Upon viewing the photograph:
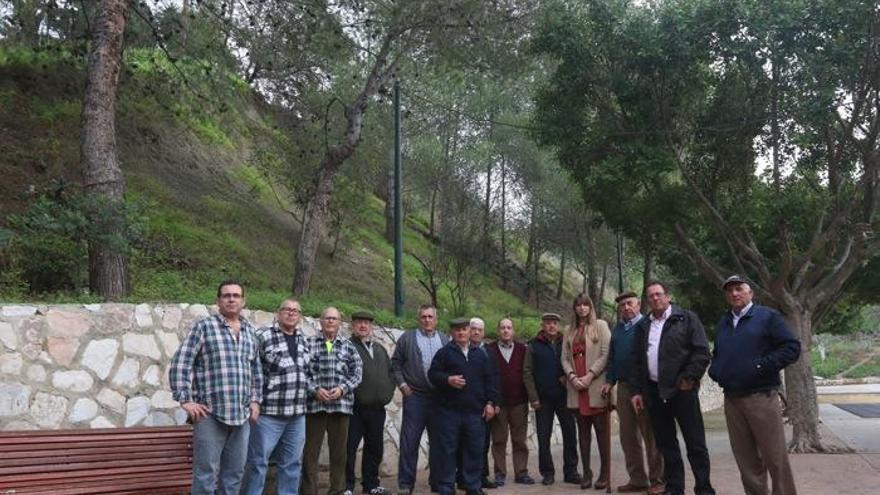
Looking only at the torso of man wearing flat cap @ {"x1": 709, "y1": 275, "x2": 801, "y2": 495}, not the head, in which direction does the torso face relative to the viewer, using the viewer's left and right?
facing the viewer and to the left of the viewer

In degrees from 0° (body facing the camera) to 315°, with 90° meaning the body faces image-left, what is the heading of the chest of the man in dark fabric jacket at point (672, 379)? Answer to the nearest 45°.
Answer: approximately 45°

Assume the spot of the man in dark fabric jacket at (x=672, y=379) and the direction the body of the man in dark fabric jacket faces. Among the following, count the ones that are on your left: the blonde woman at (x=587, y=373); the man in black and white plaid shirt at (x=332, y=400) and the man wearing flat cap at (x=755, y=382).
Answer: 1

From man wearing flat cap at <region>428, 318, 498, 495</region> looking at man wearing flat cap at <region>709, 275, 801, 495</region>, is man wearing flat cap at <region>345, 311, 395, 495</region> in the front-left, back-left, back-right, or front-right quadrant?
back-right

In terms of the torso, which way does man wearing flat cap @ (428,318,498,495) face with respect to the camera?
toward the camera

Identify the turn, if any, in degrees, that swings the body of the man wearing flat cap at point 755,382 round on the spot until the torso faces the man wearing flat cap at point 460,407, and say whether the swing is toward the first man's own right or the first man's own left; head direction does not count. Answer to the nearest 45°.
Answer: approximately 45° to the first man's own right

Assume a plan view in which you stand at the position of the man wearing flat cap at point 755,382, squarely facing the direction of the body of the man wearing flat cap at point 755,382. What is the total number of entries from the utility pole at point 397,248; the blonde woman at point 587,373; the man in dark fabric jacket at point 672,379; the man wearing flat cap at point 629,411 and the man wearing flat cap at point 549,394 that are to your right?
5

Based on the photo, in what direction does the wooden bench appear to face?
toward the camera

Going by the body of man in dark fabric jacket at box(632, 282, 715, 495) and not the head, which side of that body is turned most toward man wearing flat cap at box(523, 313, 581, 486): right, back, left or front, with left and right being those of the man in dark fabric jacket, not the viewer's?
right

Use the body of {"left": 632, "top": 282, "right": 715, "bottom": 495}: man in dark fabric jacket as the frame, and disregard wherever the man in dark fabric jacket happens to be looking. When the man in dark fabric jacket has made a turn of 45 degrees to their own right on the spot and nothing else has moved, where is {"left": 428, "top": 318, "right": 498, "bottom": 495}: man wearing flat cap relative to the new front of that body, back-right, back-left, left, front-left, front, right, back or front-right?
front
